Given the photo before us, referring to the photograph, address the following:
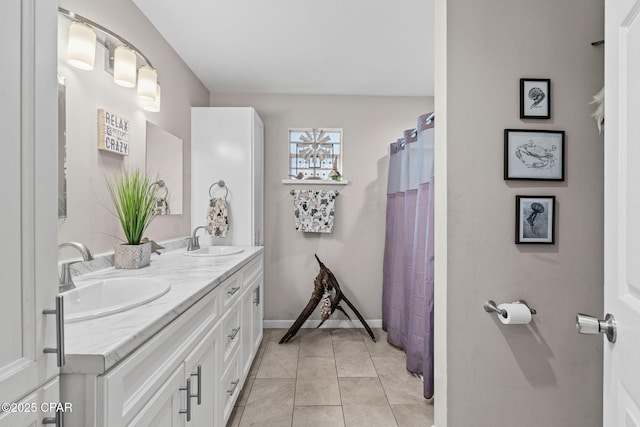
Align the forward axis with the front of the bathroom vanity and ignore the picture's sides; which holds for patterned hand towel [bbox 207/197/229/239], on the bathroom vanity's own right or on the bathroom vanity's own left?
on the bathroom vanity's own left

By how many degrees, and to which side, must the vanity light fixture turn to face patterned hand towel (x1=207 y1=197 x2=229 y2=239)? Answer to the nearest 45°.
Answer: approximately 90° to its left

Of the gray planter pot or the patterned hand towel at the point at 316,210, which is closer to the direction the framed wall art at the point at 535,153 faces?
the gray planter pot

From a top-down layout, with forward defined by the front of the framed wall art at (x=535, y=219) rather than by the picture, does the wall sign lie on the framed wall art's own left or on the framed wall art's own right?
on the framed wall art's own right

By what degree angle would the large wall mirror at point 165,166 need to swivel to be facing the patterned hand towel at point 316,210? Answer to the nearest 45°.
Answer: approximately 45° to its left

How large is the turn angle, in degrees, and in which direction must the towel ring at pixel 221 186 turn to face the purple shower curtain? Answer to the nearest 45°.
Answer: approximately 45° to its left

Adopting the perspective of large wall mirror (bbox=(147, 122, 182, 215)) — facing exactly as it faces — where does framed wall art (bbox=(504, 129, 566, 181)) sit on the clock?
The framed wall art is roughly at 12 o'clock from the large wall mirror.

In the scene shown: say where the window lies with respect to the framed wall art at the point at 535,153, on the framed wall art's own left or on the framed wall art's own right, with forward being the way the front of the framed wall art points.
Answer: on the framed wall art's own right
